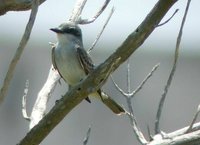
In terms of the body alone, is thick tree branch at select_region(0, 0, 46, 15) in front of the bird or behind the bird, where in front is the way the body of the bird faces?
in front

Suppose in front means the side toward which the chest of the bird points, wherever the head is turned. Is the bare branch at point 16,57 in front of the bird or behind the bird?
in front

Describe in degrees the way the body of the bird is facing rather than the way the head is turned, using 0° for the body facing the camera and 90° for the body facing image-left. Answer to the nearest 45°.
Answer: approximately 45°
